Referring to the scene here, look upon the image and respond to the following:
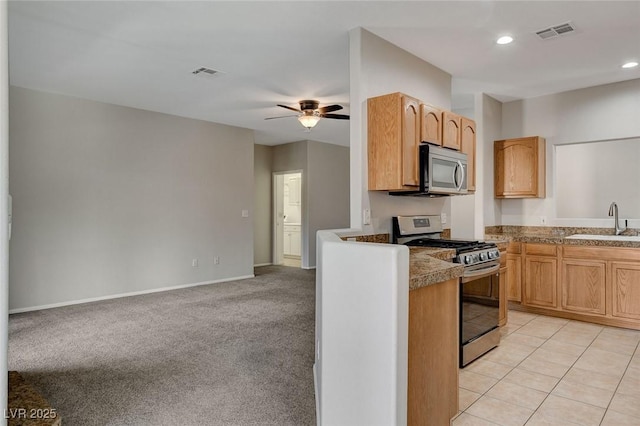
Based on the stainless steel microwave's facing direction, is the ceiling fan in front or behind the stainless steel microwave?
behind

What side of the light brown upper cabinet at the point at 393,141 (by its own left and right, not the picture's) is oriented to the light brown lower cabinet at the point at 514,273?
left

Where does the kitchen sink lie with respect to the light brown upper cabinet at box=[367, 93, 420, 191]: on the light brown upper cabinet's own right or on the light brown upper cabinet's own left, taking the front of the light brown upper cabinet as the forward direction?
on the light brown upper cabinet's own left

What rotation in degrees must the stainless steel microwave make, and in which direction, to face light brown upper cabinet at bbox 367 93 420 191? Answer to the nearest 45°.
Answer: approximately 90° to its right

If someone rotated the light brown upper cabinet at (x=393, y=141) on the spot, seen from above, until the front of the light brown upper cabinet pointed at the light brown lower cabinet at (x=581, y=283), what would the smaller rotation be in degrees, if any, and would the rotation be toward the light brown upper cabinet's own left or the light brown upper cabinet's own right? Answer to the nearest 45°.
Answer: approximately 90° to the light brown upper cabinet's own left

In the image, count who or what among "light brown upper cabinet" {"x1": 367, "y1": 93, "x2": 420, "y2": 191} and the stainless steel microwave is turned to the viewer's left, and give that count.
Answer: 0

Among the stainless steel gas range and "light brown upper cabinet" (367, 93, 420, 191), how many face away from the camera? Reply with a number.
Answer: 0

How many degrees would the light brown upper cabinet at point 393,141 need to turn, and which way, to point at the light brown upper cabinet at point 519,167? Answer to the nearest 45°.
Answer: approximately 90° to its left
